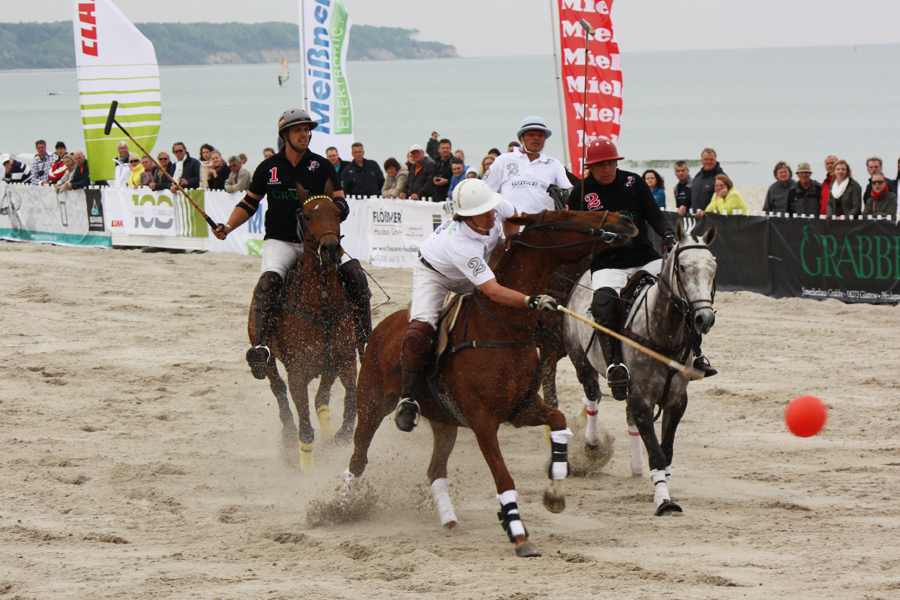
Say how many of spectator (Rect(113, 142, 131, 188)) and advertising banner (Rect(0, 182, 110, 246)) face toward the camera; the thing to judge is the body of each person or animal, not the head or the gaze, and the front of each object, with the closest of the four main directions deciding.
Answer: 2

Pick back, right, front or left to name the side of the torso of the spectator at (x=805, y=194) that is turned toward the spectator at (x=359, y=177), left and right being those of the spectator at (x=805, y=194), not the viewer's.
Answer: right

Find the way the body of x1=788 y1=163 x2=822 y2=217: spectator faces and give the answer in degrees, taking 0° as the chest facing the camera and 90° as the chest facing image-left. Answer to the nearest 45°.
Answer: approximately 0°

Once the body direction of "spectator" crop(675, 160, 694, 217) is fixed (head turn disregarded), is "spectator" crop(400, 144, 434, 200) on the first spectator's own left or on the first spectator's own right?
on the first spectator's own right

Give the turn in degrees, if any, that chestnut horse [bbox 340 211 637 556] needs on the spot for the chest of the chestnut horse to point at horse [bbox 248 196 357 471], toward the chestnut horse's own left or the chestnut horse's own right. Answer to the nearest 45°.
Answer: approximately 180°

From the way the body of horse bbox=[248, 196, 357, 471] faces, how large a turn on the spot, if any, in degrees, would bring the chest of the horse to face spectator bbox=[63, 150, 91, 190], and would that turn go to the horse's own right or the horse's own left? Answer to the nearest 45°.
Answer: approximately 180°
